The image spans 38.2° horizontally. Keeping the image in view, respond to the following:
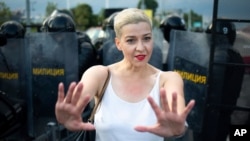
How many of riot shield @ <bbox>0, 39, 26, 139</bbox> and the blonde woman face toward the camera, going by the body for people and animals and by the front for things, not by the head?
2

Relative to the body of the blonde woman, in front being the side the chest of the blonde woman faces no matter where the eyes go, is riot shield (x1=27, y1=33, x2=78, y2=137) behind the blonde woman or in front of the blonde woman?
behind

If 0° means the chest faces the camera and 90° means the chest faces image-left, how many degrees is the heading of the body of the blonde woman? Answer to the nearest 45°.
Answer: approximately 0°

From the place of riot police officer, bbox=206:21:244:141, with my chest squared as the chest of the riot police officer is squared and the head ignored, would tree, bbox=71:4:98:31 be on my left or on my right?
on my right

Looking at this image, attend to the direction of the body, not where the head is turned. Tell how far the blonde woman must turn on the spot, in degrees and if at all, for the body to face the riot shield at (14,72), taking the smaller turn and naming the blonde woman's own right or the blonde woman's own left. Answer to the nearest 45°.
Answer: approximately 135° to the blonde woman's own right

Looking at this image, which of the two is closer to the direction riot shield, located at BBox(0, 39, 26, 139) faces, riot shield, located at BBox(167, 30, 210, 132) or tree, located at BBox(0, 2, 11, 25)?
the riot shield

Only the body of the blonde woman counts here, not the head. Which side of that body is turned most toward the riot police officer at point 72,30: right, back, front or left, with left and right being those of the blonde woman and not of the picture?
back
